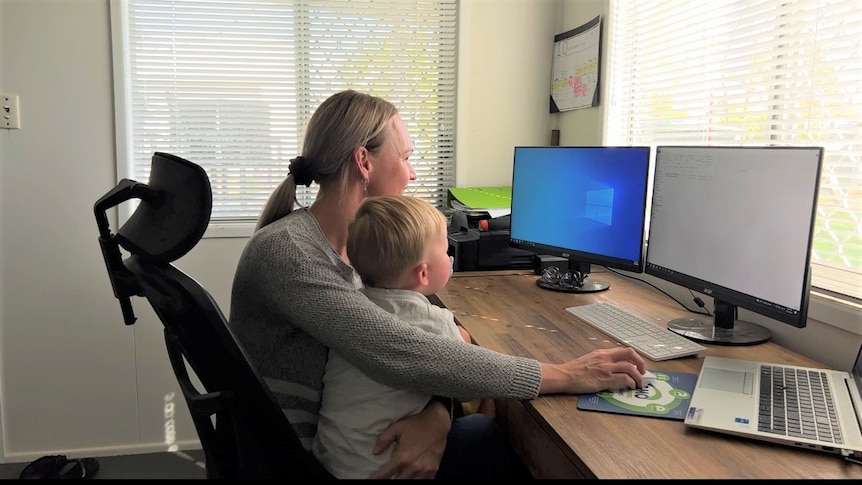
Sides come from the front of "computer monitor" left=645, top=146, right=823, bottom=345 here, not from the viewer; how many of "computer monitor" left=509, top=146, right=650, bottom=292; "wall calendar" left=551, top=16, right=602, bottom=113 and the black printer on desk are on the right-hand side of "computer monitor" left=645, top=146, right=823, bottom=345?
3

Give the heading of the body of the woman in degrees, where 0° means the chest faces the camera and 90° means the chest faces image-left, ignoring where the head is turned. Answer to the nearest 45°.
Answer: approximately 270°

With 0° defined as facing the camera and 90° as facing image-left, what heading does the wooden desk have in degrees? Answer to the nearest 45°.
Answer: approximately 45°

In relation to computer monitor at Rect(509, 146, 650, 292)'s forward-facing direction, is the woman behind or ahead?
ahead

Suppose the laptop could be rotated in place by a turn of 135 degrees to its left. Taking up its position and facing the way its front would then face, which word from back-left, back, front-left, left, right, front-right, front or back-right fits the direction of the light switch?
back-right

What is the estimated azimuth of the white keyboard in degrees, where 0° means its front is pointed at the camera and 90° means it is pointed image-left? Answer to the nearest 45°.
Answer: approximately 45°

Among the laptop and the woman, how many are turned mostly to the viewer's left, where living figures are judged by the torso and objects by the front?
1

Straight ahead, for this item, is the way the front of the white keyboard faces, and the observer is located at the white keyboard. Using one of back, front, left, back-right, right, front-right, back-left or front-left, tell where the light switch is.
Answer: front-right

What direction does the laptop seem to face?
to the viewer's left

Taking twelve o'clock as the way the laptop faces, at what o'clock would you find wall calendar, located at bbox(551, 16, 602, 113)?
The wall calendar is roughly at 2 o'clock from the laptop.

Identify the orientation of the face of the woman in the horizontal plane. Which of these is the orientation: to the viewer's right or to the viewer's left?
to the viewer's right

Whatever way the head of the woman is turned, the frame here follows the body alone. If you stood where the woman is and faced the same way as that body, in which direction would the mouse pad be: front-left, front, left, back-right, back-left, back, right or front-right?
front
